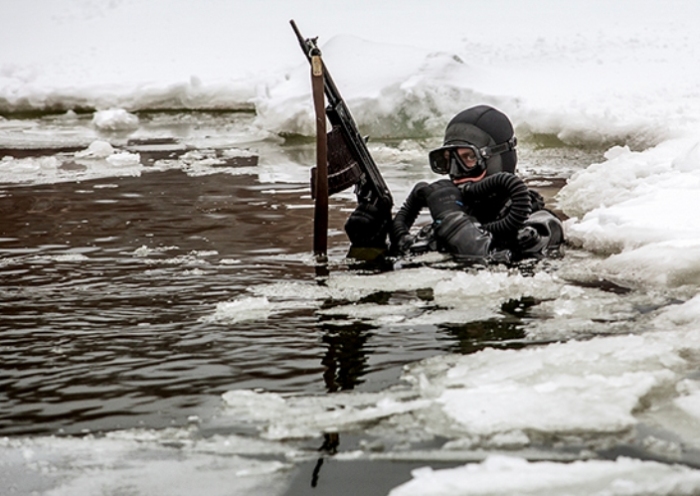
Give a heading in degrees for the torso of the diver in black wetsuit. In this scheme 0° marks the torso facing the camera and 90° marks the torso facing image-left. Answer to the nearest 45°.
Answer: approximately 45°
